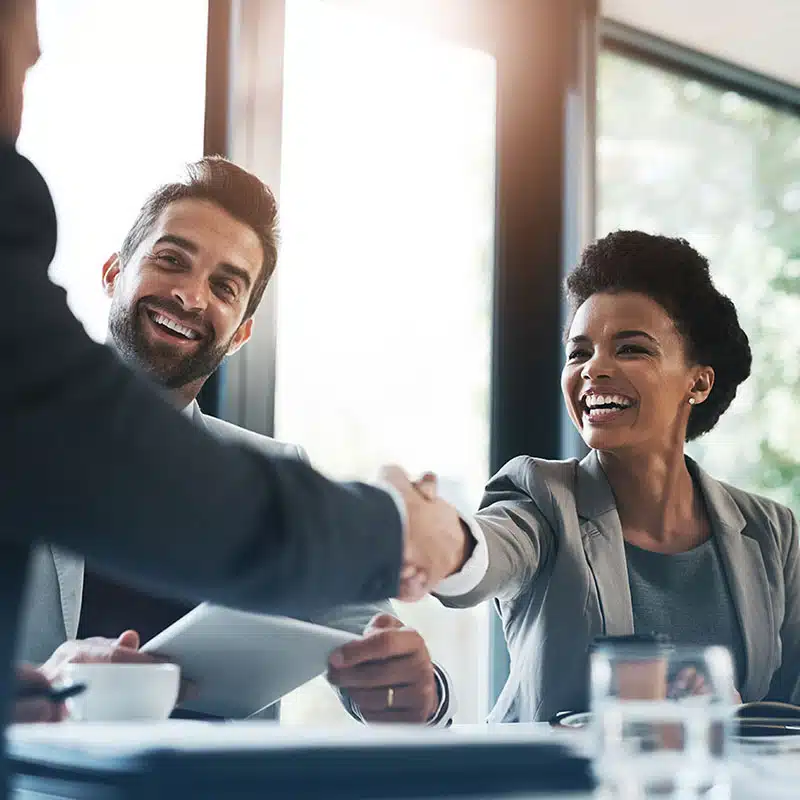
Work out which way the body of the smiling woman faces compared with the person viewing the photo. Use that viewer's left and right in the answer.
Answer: facing the viewer and to the left of the viewer

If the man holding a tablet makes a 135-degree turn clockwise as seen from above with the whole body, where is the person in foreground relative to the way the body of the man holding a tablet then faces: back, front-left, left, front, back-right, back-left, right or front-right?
back-left

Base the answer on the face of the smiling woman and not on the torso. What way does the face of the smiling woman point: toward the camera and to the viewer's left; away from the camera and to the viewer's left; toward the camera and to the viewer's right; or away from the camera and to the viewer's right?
toward the camera and to the viewer's left

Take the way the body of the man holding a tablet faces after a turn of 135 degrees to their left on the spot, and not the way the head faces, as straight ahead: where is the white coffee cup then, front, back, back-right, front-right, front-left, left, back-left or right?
back-right

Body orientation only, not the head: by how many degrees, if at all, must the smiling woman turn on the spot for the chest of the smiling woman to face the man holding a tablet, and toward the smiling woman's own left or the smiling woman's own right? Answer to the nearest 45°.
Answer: approximately 45° to the smiling woman's own right

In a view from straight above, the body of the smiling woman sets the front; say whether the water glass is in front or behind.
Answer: in front

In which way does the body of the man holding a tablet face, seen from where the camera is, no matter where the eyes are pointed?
toward the camera
